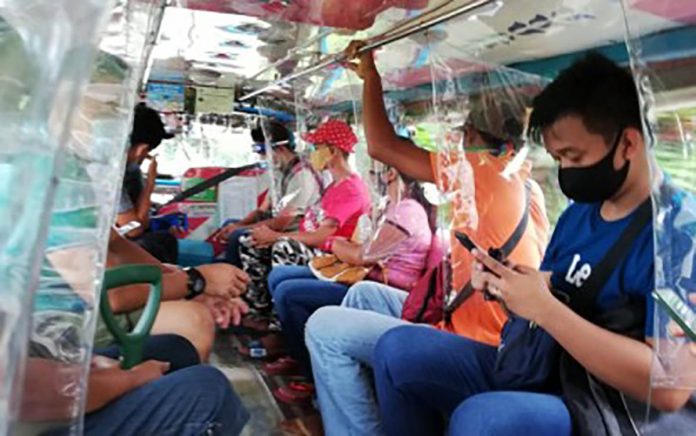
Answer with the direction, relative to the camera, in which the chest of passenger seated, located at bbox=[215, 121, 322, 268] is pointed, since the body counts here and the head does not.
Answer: to the viewer's left

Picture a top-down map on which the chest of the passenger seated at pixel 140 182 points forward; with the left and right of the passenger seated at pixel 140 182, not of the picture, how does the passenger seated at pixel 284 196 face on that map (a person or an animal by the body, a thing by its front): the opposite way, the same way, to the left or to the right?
the opposite way

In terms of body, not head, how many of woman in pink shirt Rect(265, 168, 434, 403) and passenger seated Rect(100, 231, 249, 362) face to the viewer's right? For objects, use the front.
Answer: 1

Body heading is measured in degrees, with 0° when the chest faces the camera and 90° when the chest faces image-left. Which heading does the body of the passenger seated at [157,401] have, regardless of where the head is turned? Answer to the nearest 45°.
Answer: approximately 270°

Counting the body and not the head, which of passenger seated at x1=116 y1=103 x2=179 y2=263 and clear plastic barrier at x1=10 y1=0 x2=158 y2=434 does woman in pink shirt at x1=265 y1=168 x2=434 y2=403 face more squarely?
the passenger seated

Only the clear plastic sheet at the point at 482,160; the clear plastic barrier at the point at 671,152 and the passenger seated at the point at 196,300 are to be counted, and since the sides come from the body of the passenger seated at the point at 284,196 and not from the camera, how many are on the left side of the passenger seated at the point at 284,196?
3

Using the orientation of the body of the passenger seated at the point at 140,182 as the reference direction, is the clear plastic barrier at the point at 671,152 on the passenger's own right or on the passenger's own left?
on the passenger's own right

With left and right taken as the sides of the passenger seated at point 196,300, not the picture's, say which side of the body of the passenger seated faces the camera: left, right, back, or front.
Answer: right

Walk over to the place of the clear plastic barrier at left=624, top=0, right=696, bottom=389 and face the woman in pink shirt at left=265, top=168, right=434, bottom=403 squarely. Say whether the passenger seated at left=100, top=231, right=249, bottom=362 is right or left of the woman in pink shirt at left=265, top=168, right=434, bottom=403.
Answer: left

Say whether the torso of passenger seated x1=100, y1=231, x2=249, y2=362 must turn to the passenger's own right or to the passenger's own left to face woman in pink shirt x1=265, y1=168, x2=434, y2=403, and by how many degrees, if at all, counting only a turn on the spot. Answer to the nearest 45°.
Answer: approximately 45° to the passenger's own left

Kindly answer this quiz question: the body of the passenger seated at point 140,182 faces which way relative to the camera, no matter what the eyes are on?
to the viewer's right

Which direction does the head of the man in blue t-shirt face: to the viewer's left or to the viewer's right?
to the viewer's left
